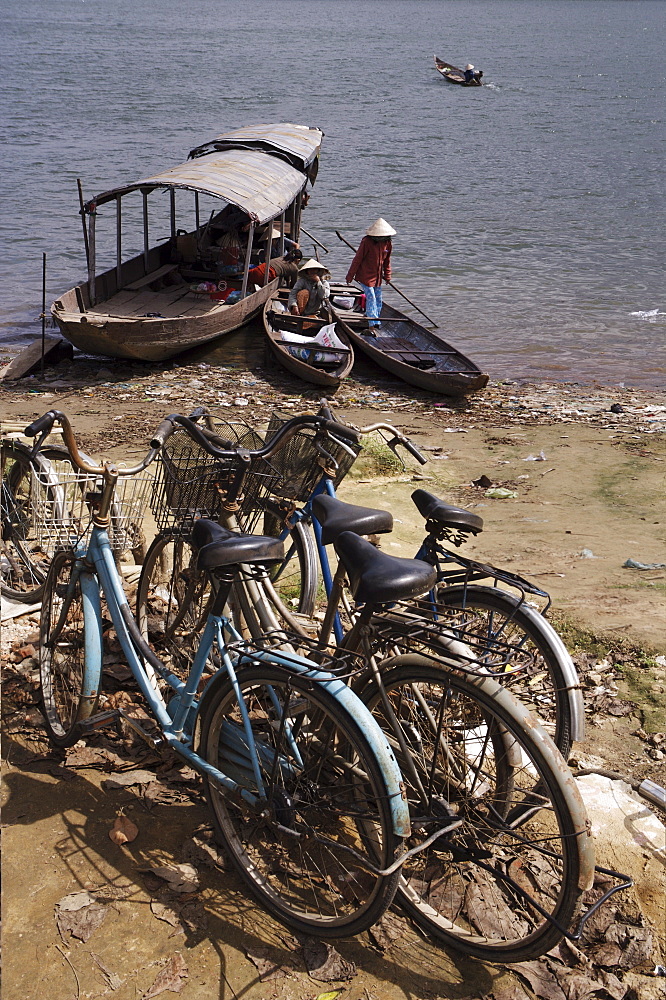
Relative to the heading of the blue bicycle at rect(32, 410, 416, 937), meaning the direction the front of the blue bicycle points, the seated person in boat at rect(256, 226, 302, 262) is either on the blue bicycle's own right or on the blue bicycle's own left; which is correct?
on the blue bicycle's own right

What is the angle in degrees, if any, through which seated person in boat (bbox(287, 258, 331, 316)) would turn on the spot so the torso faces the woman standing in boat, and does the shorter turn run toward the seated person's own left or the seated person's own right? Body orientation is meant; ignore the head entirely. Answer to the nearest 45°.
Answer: approximately 135° to the seated person's own left

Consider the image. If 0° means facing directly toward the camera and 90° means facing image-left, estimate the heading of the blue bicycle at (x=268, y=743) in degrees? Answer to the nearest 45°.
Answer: approximately 135°

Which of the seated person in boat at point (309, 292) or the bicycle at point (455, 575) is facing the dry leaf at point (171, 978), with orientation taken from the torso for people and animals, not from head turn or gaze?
the seated person in boat

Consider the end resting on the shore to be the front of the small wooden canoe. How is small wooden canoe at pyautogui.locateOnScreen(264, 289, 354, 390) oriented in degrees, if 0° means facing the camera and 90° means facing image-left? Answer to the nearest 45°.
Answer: approximately 315°

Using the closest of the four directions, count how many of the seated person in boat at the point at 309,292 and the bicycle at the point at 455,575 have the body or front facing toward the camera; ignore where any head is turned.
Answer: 1

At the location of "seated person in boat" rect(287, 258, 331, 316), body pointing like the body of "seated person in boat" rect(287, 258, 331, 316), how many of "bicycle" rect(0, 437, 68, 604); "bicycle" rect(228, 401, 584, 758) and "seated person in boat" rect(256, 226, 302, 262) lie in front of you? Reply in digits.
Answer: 2
